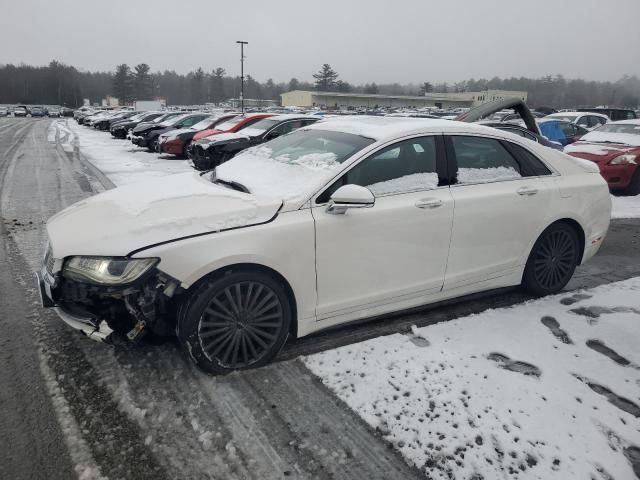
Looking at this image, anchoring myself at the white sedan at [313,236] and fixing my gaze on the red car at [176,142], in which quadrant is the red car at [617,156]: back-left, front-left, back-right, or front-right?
front-right

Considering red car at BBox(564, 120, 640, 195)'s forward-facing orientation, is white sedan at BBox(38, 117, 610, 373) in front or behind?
in front

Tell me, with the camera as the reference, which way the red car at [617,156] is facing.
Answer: facing the viewer and to the left of the viewer

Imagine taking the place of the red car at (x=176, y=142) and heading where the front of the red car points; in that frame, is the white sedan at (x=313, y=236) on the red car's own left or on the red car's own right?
on the red car's own left

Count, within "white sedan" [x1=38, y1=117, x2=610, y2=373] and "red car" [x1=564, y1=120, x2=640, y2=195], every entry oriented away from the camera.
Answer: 0

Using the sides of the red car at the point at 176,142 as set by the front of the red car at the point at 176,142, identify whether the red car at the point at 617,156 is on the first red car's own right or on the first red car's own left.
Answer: on the first red car's own left

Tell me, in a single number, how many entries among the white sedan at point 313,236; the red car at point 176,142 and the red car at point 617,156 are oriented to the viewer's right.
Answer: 0

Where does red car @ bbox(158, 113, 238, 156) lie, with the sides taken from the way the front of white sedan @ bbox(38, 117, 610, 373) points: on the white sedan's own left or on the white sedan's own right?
on the white sedan's own right

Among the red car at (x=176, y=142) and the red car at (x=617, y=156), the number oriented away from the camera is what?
0

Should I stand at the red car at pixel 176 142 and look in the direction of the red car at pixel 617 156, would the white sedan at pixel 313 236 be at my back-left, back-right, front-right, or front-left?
front-right
